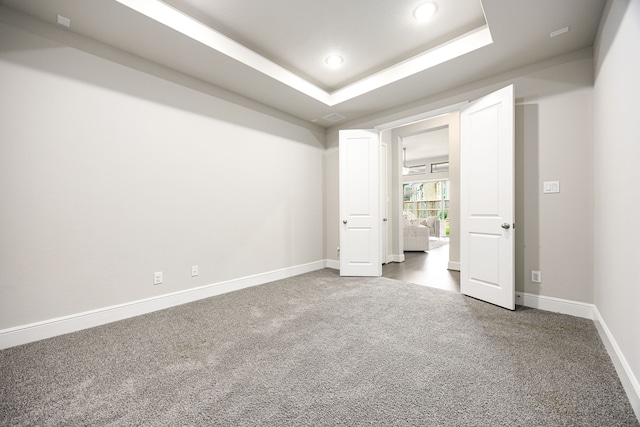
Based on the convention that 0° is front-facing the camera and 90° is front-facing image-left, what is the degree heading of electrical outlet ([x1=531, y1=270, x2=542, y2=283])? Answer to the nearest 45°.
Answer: approximately 0°

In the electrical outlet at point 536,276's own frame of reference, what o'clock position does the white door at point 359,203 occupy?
The white door is roughly at 3 o'clock from the electrical outlet.
